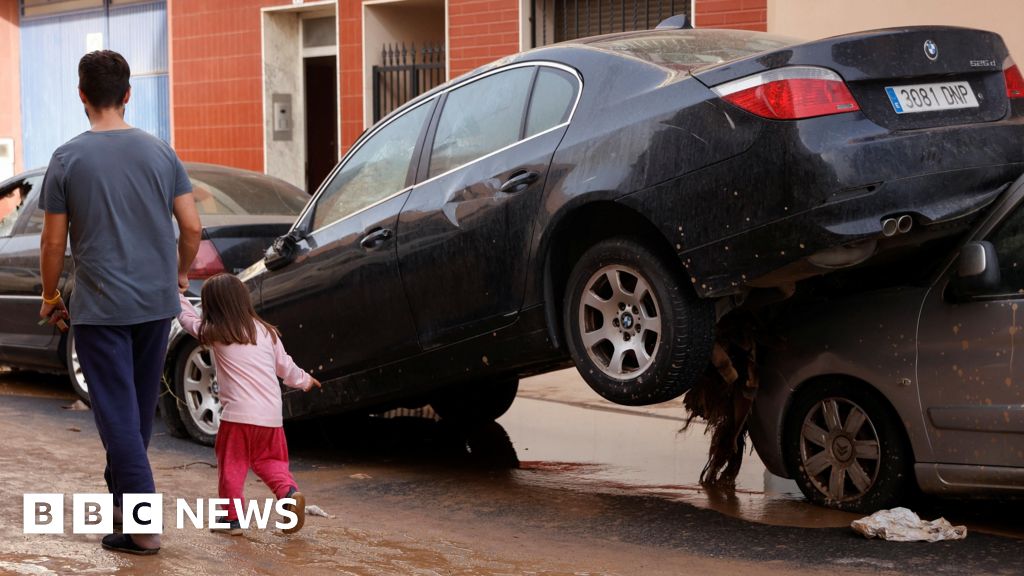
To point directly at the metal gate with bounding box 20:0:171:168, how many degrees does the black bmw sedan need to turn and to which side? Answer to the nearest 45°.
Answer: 0° — it already faces it

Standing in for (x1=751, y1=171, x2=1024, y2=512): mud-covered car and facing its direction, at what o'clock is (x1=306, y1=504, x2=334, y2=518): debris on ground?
The debris on ground is roughly at 12 o'clock from the mud-covered car.

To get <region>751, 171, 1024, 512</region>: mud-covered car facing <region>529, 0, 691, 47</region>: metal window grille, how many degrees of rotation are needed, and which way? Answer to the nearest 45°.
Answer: approximately 90° to its right

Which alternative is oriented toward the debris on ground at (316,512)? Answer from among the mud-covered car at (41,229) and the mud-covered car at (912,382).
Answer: the mud-covered car at (912,382)

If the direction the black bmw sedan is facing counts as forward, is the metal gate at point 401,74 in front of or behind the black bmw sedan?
in front

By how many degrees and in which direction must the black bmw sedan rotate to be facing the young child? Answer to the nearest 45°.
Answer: approximately 45° to its left

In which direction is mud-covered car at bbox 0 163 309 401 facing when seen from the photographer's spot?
facing away from the viewer and to the left of the viewer

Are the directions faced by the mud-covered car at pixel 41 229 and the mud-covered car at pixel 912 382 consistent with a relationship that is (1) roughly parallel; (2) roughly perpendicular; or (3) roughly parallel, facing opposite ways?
roughly parallel

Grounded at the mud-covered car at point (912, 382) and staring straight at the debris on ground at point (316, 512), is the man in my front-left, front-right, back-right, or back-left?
front-left

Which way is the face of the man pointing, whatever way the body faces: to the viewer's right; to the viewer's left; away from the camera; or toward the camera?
away from the camera

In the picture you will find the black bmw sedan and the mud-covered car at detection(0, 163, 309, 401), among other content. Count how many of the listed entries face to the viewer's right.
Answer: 0

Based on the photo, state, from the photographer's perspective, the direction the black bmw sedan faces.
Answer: facing away from the viewer and to the left of the viewer

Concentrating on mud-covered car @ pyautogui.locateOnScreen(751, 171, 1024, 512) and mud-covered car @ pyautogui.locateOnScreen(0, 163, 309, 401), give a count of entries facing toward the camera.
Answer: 0

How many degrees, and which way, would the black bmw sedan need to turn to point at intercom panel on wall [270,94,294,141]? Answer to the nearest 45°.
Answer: approximately 45° to its right
